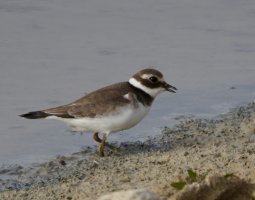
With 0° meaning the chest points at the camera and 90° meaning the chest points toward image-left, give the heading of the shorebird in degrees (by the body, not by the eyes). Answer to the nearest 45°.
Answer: approximately 270°

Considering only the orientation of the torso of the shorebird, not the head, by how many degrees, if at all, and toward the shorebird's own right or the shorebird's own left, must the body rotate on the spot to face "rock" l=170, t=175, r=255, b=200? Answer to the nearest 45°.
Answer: approximately 90° to the shorebird's own right

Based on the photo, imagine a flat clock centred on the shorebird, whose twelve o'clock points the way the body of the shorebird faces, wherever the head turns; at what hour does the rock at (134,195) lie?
The rock is roughly at 3 o'clock from the shorebird.
